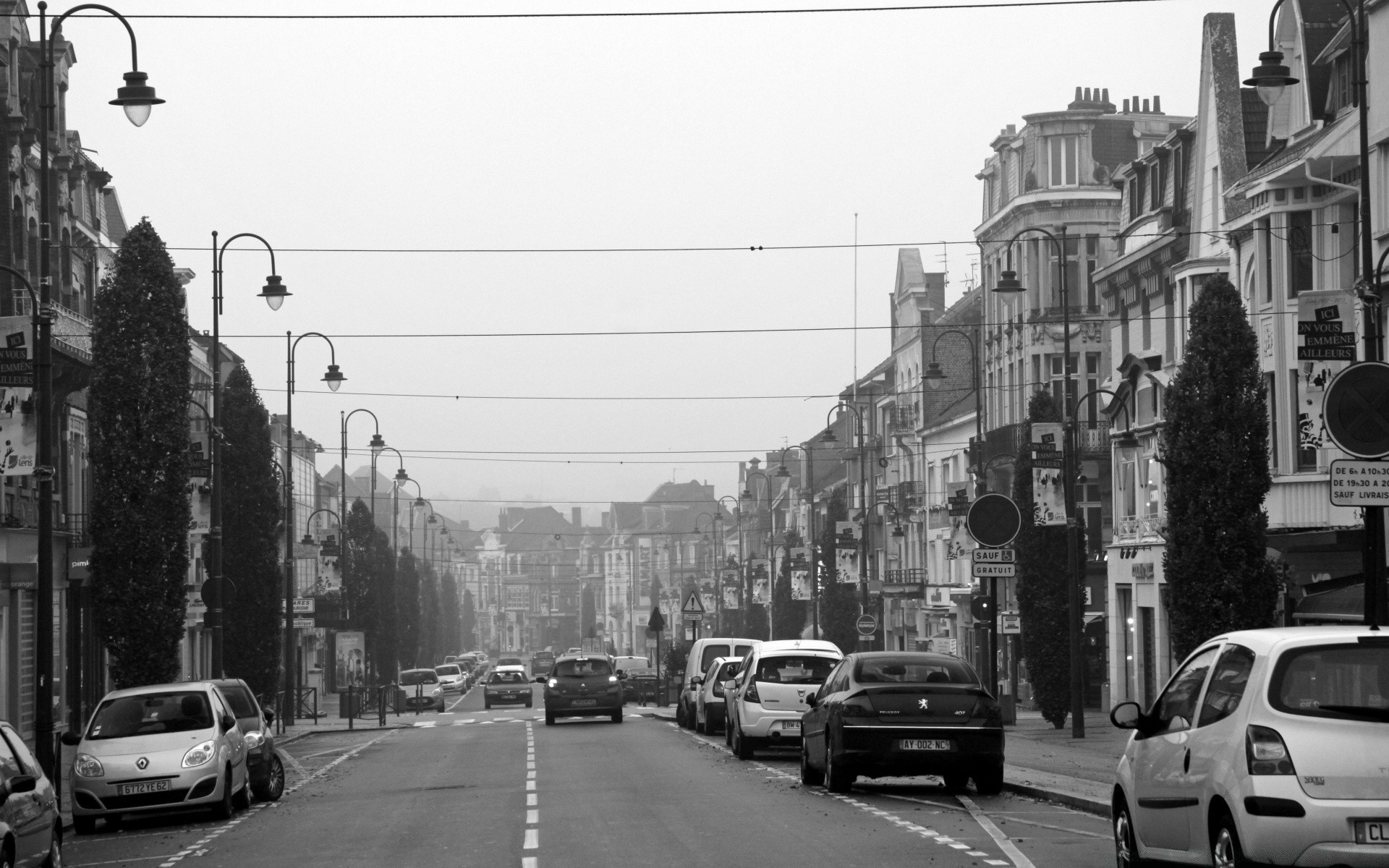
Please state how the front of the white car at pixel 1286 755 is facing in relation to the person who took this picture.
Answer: facing away from the viewer and to the left of the viewer

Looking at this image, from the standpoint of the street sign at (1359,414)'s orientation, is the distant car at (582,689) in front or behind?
behind

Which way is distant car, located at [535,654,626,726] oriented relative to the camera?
away from the camera

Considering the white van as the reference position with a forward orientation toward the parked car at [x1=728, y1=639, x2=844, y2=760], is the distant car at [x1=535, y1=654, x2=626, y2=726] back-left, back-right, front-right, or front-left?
back-right

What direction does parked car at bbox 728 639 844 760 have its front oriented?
away from the camera

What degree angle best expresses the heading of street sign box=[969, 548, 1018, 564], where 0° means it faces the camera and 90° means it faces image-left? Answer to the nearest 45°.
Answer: approximately 0°

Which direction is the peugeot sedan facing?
away from the camera

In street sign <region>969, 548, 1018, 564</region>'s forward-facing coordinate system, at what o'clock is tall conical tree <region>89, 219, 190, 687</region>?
The tall conical tree is roughly at 3 o'clock from the street sign.
